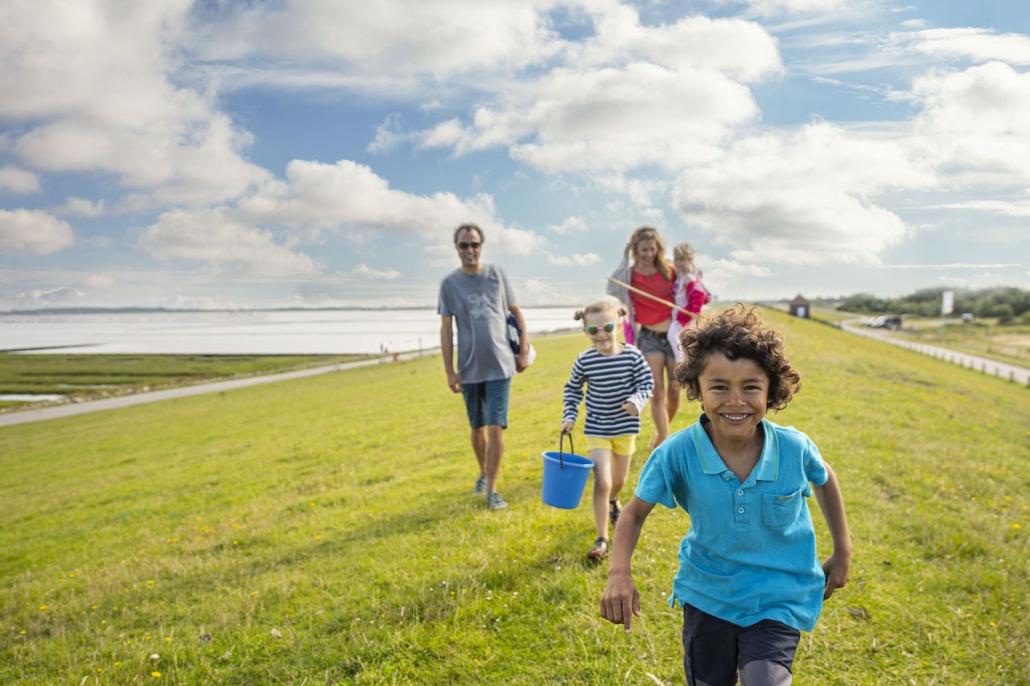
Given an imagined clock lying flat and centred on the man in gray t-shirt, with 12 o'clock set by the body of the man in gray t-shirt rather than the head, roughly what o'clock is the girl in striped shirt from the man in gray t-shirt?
The girl in striped shirt is roughly at 11 o'clock from the man in gray t-shirt.

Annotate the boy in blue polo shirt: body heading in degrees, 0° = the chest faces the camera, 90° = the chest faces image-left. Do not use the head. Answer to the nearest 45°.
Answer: approximately 0°

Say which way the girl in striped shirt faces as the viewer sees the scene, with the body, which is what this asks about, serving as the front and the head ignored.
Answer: toward the camera

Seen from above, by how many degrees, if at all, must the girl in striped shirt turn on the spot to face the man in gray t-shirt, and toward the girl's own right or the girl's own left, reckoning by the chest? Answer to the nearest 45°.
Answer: approximately 135° to the girl's own right

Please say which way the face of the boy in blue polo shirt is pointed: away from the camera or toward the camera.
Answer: toward the camera

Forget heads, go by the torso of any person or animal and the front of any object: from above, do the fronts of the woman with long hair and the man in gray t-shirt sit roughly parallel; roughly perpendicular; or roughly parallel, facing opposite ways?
roughly parallel

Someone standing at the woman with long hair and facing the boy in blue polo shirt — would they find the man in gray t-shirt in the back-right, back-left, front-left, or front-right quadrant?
front-right

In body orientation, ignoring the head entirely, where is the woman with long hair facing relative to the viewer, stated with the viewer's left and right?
facing the viewer

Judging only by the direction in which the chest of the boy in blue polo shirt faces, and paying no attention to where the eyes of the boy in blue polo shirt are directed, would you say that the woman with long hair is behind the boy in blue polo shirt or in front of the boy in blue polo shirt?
behind

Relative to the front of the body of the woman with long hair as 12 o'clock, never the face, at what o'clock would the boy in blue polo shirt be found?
The boy in blue polo shirt is roughly at 12 o'clock from the woman with long hair.

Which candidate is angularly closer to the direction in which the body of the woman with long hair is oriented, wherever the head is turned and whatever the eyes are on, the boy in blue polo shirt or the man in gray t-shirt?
the boy in blue polo shirt

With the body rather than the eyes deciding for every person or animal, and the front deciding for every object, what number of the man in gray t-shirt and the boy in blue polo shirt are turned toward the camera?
2

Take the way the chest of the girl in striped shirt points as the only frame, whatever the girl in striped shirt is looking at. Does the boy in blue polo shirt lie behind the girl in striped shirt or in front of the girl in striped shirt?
in front

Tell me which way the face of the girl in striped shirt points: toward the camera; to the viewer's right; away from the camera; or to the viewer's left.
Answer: toward the camera

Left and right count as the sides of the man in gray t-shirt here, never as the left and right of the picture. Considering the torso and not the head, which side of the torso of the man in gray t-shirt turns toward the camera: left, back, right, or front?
front
